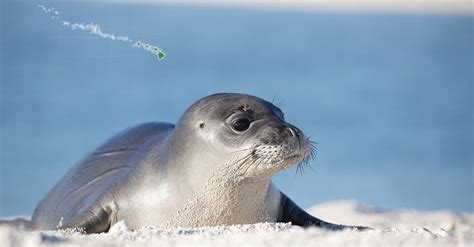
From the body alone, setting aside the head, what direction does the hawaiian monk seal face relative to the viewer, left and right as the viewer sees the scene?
facing the viewer and to the right of the viewer
